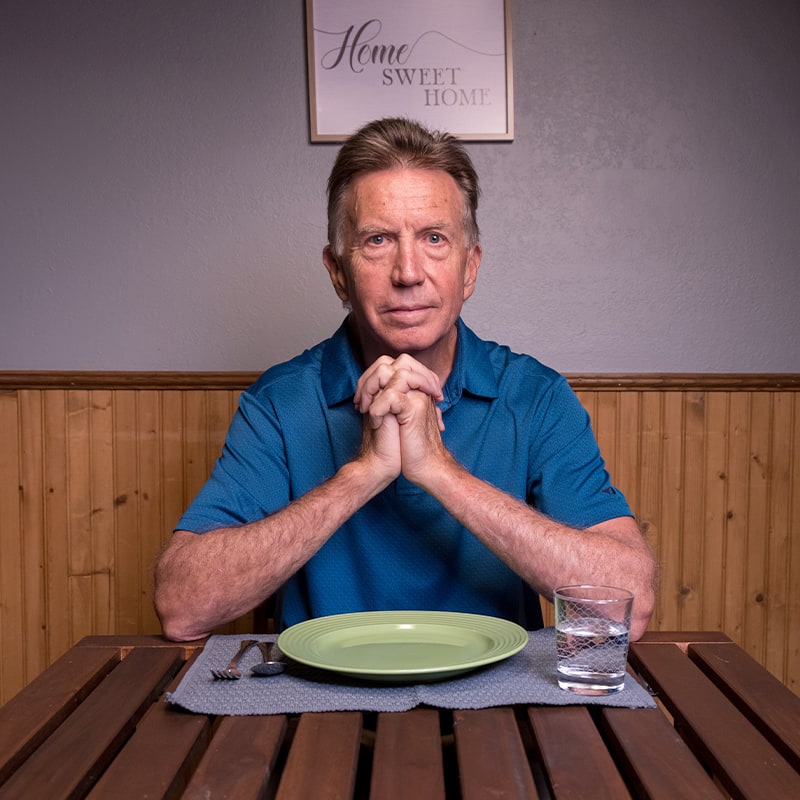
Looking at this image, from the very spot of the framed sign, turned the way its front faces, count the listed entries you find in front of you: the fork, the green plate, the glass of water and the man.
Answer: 4

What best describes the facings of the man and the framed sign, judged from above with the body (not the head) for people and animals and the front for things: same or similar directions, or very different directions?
same or similar directions

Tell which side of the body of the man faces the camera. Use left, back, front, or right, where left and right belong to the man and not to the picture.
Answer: front

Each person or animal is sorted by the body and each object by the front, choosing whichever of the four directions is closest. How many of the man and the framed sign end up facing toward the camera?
2

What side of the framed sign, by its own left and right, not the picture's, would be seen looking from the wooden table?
front

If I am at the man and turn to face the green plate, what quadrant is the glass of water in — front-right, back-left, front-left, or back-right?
front-left

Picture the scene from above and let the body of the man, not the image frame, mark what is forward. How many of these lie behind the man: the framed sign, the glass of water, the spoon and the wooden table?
1

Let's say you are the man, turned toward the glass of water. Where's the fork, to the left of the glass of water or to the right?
right

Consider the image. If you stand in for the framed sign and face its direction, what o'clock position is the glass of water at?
The glass of water is roughly at 12 o'clock from the framed sign.

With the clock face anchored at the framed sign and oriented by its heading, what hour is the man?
The man is roughly at 12 o'clock from the framed sign.

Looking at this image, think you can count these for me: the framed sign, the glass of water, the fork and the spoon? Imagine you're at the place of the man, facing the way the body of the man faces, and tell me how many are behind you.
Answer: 1

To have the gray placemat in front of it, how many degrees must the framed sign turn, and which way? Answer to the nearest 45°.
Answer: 0° — it already faces it

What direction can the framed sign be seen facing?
toward the camera

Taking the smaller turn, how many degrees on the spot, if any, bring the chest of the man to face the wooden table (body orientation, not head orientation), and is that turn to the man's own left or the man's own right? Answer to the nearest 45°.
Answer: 0° — they already face it

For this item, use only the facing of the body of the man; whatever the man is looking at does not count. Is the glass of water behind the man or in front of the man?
in front

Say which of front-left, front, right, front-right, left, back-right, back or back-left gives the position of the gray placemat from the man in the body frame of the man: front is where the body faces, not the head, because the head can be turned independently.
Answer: front

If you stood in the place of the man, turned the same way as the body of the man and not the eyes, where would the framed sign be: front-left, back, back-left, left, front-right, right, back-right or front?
back

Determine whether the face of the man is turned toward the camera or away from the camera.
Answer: toward the camera

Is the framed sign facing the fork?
yes
